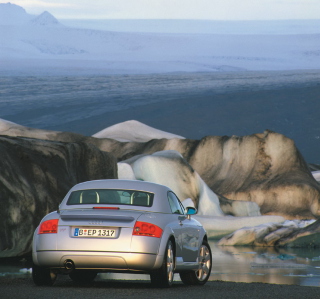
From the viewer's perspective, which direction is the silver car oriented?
away from the camera

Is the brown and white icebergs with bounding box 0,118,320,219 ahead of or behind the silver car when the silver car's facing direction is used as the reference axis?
ahead

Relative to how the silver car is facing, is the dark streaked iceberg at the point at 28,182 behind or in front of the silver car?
in front
